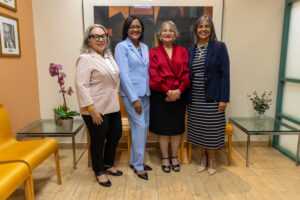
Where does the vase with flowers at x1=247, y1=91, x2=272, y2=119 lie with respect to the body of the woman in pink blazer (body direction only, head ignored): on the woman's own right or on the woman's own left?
on the woman's own left

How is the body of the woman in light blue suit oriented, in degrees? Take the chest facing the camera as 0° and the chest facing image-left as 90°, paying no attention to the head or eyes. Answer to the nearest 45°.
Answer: approximately 315°

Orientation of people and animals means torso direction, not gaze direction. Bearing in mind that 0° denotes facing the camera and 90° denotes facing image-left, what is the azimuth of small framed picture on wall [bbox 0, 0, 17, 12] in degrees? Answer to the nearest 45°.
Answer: approximately 315°

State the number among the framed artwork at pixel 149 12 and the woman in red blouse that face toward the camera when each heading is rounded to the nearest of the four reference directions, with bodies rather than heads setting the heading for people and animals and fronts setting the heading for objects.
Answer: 2

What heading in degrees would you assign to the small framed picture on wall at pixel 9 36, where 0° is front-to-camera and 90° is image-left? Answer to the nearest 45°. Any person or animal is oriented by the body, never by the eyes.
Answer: approximately 315°

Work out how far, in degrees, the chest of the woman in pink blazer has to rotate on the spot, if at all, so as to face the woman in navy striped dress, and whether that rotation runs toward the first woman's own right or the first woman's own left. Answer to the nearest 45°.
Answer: approximately 45° to the first woman's own left
